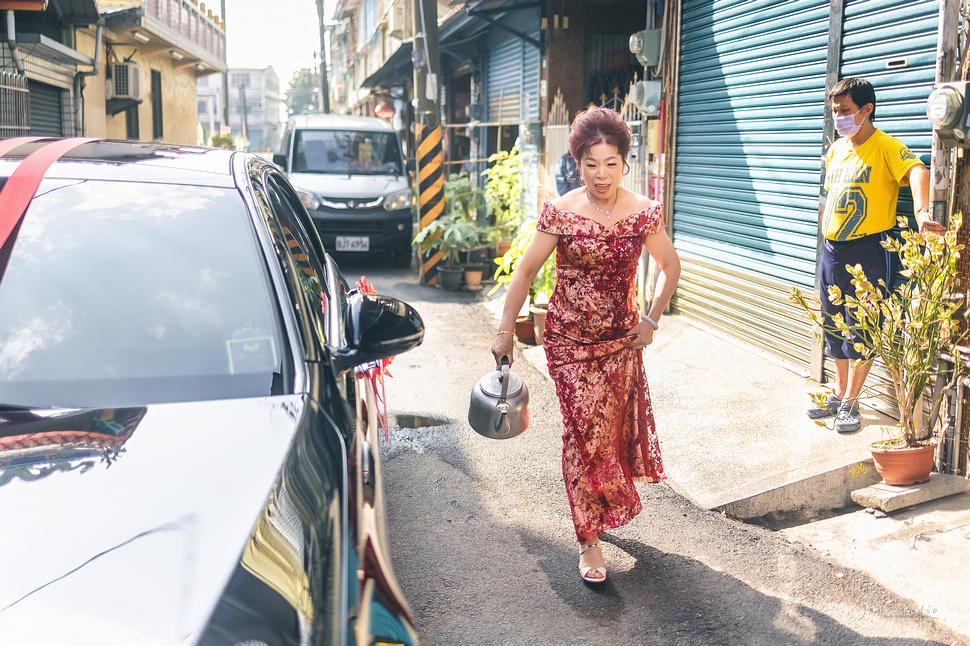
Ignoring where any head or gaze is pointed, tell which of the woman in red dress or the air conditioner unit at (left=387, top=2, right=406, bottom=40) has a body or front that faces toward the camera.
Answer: the woman in red dress

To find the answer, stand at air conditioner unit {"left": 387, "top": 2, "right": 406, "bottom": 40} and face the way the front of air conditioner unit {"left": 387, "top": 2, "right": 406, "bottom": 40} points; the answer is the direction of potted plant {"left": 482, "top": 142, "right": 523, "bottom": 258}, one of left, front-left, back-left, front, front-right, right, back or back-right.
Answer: left

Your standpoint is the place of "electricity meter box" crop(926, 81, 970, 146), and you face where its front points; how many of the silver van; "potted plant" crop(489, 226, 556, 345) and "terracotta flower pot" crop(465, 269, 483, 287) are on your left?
0

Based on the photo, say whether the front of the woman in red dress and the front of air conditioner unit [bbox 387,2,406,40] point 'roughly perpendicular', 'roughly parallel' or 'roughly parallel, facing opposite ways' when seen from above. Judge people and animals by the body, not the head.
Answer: roughly perpendicular

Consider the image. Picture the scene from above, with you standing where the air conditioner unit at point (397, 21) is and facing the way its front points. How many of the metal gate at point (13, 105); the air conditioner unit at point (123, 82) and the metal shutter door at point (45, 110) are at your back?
0

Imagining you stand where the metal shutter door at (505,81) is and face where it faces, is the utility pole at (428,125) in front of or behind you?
in front

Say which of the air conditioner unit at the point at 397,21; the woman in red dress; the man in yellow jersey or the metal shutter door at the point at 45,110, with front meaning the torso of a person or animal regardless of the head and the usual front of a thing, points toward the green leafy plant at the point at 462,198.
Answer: the metal shutter door

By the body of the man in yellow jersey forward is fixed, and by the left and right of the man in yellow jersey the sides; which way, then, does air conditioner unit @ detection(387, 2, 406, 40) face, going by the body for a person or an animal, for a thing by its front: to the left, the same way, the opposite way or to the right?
the same way

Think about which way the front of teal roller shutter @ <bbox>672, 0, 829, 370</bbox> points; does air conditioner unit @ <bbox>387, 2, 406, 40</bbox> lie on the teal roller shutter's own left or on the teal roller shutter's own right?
on the teal roller shutter's own right

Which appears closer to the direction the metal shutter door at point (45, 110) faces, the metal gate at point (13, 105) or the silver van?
the silver van

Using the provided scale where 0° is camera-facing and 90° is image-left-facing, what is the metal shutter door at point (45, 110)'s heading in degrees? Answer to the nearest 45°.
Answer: approximately 315°

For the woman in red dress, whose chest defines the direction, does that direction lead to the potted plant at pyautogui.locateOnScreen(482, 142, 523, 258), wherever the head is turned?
no

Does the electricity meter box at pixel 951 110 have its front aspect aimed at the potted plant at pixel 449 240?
no

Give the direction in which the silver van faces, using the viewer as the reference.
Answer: facing the viewer

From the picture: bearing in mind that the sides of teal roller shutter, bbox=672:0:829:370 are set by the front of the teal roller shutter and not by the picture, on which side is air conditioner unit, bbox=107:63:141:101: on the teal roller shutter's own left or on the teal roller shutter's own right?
on the teal roller shutter's own right

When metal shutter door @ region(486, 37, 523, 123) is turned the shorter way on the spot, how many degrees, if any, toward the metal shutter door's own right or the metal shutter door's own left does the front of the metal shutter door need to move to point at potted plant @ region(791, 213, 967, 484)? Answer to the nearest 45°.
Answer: approximately 45° to the metal shutter door's own left

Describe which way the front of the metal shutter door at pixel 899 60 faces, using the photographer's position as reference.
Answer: facing the viewer and to the left of the viewer

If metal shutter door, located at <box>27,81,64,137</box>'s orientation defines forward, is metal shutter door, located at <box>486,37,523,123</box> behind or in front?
in front

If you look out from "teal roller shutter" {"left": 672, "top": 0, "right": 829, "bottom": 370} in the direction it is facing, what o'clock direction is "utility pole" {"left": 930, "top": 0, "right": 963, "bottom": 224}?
The utility pole is roughly at 10 o'clock from the teal roller shutter.

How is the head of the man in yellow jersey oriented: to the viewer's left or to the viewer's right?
to the viewer's left

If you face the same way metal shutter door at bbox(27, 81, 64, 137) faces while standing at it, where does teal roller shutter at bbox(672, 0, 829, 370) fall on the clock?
The teal roller shutter is roughly at 1 o'clock from the metal shutter door.
